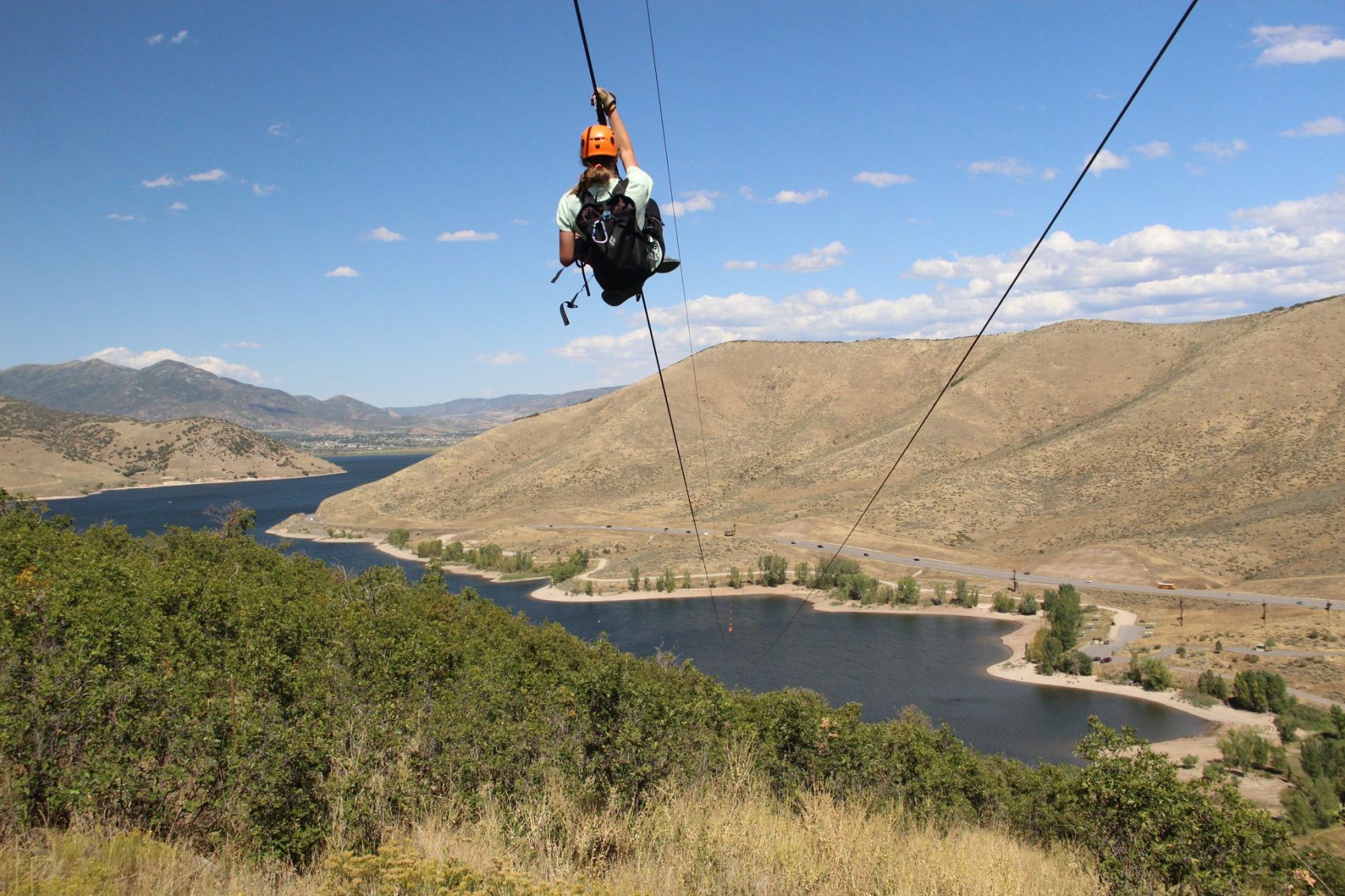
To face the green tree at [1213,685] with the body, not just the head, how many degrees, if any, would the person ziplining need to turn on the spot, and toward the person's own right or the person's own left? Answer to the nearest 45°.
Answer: approximately 45° to the person's own right

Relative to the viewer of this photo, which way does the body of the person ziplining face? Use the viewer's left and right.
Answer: facing away from the viewer

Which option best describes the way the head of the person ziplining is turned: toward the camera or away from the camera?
away from the camera
